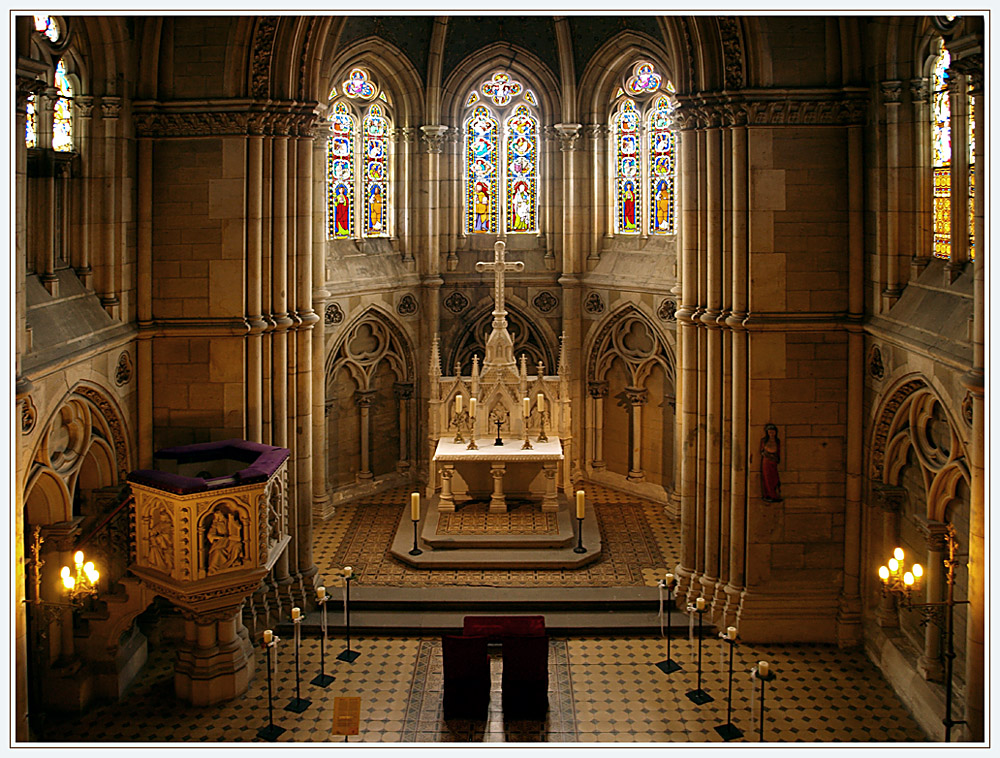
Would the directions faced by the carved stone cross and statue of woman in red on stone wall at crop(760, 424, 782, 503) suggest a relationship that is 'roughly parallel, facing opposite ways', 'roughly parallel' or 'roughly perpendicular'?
roughly parallel

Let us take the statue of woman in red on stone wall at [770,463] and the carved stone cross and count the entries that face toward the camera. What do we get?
2

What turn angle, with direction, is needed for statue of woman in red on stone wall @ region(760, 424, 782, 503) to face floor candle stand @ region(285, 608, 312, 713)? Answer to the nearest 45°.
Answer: approximately 45° to its right

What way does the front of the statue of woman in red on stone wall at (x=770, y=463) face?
toward the camera

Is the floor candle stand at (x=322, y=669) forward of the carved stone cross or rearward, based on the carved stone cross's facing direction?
forward

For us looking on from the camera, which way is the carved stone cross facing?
facing the viewer

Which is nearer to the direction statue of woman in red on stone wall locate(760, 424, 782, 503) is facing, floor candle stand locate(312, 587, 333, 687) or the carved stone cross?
the floor candle stand

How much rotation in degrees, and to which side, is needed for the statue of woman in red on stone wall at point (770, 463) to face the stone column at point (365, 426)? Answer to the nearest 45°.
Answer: approximately 135° to its right

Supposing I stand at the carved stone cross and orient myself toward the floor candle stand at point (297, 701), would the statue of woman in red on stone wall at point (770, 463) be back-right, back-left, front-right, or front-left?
front-left

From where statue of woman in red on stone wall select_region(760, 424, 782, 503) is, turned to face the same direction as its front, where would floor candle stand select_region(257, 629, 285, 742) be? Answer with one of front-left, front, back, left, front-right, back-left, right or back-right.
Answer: front-right

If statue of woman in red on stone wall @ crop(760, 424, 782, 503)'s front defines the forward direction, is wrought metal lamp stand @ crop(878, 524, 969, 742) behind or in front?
in front
